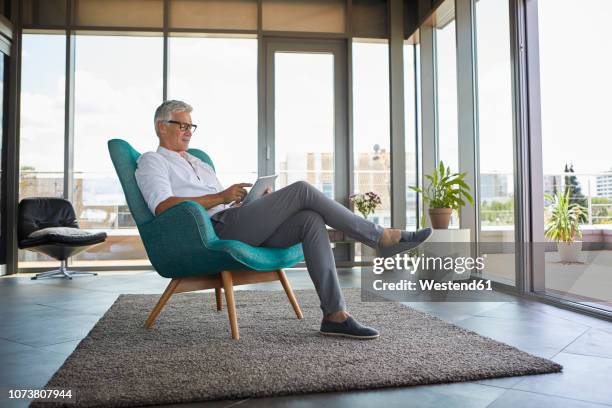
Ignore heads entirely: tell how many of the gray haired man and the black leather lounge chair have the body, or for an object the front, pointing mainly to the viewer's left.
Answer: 0

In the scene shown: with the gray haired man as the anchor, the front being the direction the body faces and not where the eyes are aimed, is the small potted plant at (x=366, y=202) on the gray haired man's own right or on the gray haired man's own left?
on the gray haired man's own left

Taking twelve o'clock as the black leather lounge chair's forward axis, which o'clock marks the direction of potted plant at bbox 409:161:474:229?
The potted plant is roughly at 12 o'clock from the black leather lounge chair.

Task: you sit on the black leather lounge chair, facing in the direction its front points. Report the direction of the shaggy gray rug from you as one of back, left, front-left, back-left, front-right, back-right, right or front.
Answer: front-right

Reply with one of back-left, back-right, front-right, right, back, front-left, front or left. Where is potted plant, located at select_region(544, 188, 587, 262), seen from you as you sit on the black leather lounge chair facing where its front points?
front

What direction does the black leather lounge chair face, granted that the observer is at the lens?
facing the viewer and to the right of the viewer

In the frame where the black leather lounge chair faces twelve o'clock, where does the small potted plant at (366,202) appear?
The small potted plant is roughly at 11 o'clock from the black leather lounge chair.

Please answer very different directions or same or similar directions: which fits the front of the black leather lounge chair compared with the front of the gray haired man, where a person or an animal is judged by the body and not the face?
same or similar directions

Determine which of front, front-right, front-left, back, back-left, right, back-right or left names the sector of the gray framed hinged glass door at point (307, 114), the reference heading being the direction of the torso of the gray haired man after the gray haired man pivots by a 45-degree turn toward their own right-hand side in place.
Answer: back-left

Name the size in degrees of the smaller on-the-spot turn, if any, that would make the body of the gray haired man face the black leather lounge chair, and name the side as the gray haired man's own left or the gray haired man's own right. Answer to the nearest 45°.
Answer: approximately 135° to the gray haired man's own left

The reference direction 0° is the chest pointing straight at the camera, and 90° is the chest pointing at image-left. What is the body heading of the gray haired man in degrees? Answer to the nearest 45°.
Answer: approximately 270°

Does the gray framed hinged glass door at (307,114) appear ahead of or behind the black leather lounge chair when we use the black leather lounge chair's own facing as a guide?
ahead
